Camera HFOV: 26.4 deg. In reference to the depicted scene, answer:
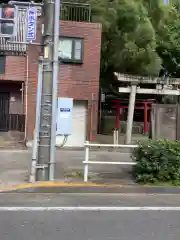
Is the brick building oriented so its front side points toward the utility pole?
yes

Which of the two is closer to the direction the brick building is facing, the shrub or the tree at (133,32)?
the shrub

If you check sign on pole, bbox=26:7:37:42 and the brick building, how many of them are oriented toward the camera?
2

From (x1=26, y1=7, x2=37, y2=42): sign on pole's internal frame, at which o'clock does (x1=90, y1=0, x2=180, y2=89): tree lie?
The tree is roughly at 7 o'clock from the sign on pole.

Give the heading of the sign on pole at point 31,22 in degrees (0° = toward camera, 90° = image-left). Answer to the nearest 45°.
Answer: approximately 0°

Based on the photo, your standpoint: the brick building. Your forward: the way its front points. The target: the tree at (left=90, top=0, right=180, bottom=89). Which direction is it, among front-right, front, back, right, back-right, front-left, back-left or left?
back-left
